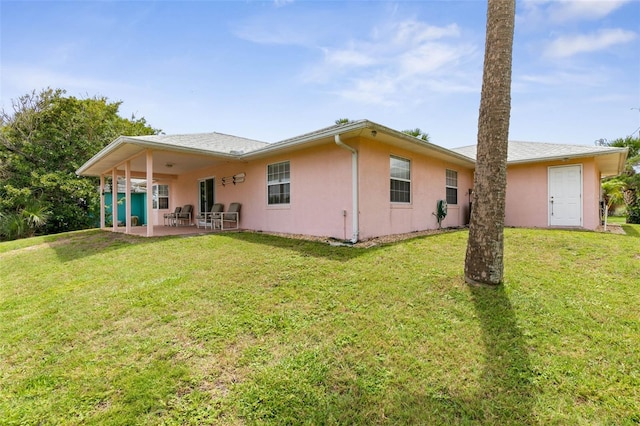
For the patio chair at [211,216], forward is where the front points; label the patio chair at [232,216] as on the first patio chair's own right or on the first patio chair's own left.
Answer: on the first patio chair's own left

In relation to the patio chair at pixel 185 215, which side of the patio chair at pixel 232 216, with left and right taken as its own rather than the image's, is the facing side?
right

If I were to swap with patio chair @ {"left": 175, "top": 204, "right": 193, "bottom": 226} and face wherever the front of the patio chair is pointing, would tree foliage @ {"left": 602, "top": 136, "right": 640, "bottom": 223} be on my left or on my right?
on my left

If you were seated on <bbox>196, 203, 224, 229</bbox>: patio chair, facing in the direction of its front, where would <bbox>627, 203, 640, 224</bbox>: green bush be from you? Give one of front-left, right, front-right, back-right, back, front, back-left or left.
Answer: back-left

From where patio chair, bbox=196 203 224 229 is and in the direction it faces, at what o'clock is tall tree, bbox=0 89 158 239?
The tall tree is roughly at 3 o'clock from the patio chair.

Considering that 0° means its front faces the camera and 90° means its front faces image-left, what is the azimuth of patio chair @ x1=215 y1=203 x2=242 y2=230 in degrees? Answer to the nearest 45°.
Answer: approximately 45°

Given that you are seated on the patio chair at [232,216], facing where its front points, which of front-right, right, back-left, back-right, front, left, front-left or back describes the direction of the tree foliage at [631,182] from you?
back-left
